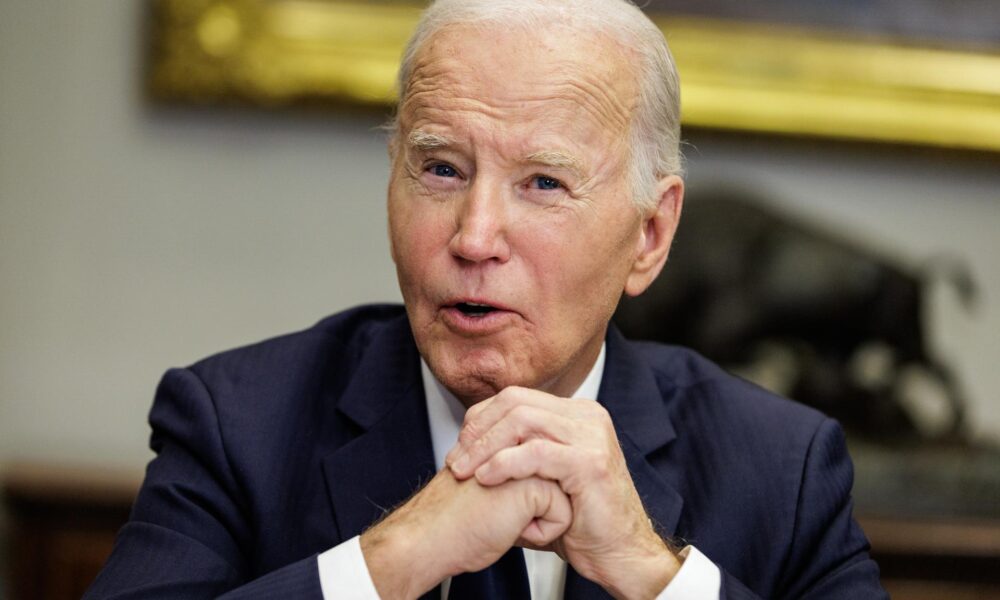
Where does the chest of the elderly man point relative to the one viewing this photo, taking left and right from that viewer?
facing the viewer

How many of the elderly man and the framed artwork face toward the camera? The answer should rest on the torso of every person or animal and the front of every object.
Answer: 2

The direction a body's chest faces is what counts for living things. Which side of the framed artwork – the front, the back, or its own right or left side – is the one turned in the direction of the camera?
front

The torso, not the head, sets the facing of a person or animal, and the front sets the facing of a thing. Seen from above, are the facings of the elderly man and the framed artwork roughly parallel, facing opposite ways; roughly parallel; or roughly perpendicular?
roughly parallel

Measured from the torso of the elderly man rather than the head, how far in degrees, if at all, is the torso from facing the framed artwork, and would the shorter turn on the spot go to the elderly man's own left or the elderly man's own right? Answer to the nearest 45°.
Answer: approximately 180°

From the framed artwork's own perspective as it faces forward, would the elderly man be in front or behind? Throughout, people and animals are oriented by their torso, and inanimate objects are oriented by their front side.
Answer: in front
